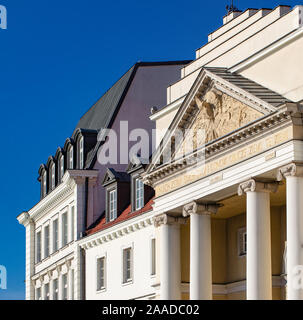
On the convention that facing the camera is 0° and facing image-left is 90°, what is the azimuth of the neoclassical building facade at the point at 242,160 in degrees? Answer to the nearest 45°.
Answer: approximately 45°
